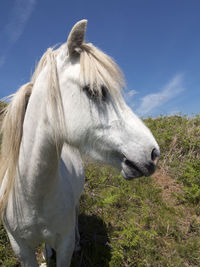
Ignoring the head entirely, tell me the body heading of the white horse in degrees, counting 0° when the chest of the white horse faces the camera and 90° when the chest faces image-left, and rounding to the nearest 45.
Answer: approximately 0°
